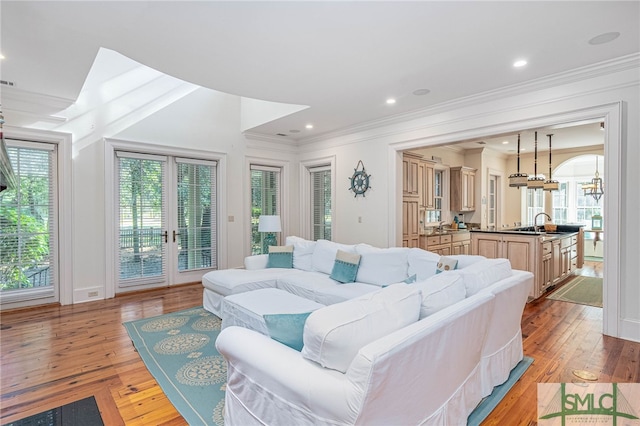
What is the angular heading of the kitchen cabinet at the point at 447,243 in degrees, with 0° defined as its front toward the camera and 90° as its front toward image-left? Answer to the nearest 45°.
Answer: approximately 315°

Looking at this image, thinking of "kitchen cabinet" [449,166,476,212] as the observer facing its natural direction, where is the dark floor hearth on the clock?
The dark floor hearth is roughly at 2 o'clock from the kitchen cabinet.

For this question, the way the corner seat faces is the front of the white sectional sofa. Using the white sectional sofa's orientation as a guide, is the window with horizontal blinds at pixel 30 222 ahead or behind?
ahead

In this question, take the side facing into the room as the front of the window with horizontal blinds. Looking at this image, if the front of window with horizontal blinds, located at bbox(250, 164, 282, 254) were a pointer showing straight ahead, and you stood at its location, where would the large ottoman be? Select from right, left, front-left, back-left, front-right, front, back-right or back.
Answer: front-right

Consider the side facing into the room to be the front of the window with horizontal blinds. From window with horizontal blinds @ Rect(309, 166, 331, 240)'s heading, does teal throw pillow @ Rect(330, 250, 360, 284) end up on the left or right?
on its left

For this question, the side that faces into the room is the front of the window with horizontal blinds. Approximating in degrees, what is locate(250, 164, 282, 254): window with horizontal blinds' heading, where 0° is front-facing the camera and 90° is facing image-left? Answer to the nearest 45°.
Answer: approximately 315°

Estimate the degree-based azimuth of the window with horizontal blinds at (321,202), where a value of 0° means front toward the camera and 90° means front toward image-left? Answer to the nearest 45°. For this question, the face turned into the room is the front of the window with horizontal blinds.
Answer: approximately 45°

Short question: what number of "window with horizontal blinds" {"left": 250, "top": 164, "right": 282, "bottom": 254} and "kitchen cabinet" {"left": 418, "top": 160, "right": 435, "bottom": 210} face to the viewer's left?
0

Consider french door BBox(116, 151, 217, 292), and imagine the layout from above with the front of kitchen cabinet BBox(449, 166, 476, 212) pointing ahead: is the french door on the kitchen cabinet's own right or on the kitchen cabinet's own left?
on the kitchen cabinet's own right
